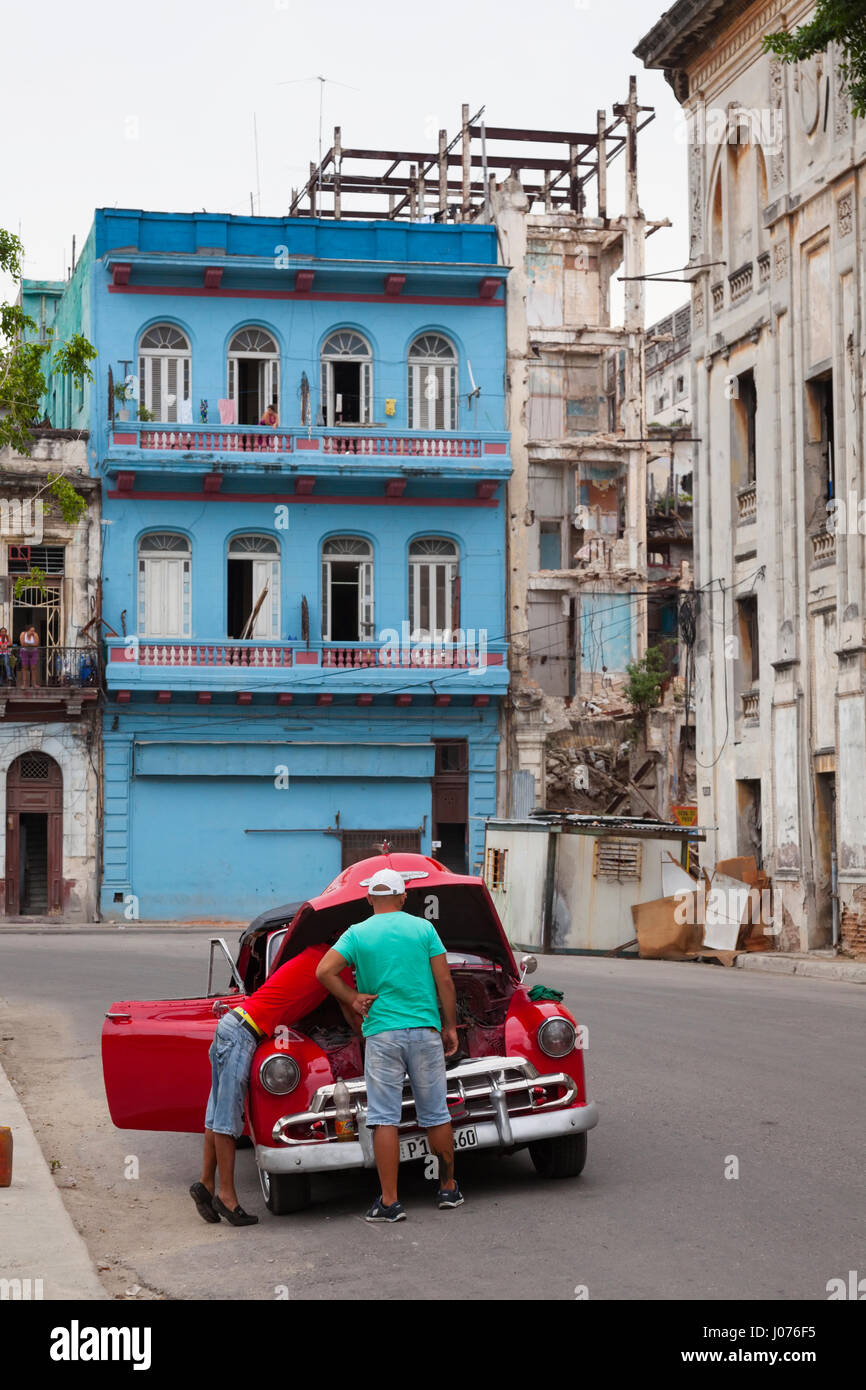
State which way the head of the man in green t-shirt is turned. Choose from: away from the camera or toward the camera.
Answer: away from the camera

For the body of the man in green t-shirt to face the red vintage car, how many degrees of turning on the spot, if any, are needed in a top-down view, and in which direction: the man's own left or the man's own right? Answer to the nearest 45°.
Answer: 0° — they already face it

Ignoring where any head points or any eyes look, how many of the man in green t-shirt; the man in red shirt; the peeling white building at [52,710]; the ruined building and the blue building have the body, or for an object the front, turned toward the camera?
3

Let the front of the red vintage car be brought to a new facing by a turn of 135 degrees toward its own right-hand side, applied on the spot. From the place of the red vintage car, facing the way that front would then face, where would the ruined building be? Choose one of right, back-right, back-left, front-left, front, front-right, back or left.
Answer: right

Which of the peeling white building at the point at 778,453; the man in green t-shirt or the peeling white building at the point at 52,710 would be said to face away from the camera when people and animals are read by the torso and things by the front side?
the man in green t-shirt

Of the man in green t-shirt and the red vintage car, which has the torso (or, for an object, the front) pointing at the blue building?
the man in green t-shirt

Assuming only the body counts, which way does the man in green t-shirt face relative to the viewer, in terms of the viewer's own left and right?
facing away from the viewer

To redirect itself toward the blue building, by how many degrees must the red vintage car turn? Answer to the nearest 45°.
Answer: approximately 135° to its left

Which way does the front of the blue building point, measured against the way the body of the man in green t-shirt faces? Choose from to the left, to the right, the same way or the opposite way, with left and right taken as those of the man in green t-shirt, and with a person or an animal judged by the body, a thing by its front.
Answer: the opposite way
